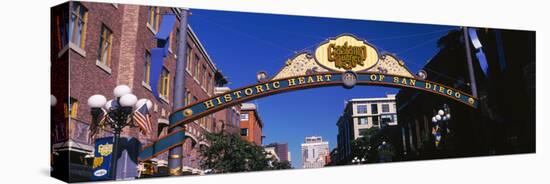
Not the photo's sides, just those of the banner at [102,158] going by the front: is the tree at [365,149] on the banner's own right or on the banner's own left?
on the banner's own left

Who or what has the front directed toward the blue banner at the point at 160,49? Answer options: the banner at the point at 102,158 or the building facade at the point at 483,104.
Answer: the building facade

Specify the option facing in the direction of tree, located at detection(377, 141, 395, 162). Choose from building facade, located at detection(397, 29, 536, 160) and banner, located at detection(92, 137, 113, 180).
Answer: the building facade

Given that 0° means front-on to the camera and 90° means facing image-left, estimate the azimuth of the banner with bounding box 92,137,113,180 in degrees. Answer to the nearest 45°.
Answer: approximately 0°

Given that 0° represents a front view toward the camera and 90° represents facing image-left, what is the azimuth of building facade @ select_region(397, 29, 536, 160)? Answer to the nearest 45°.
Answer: approximately 45°

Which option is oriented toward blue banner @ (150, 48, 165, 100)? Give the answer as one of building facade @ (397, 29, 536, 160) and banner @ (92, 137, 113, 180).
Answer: the building facade
